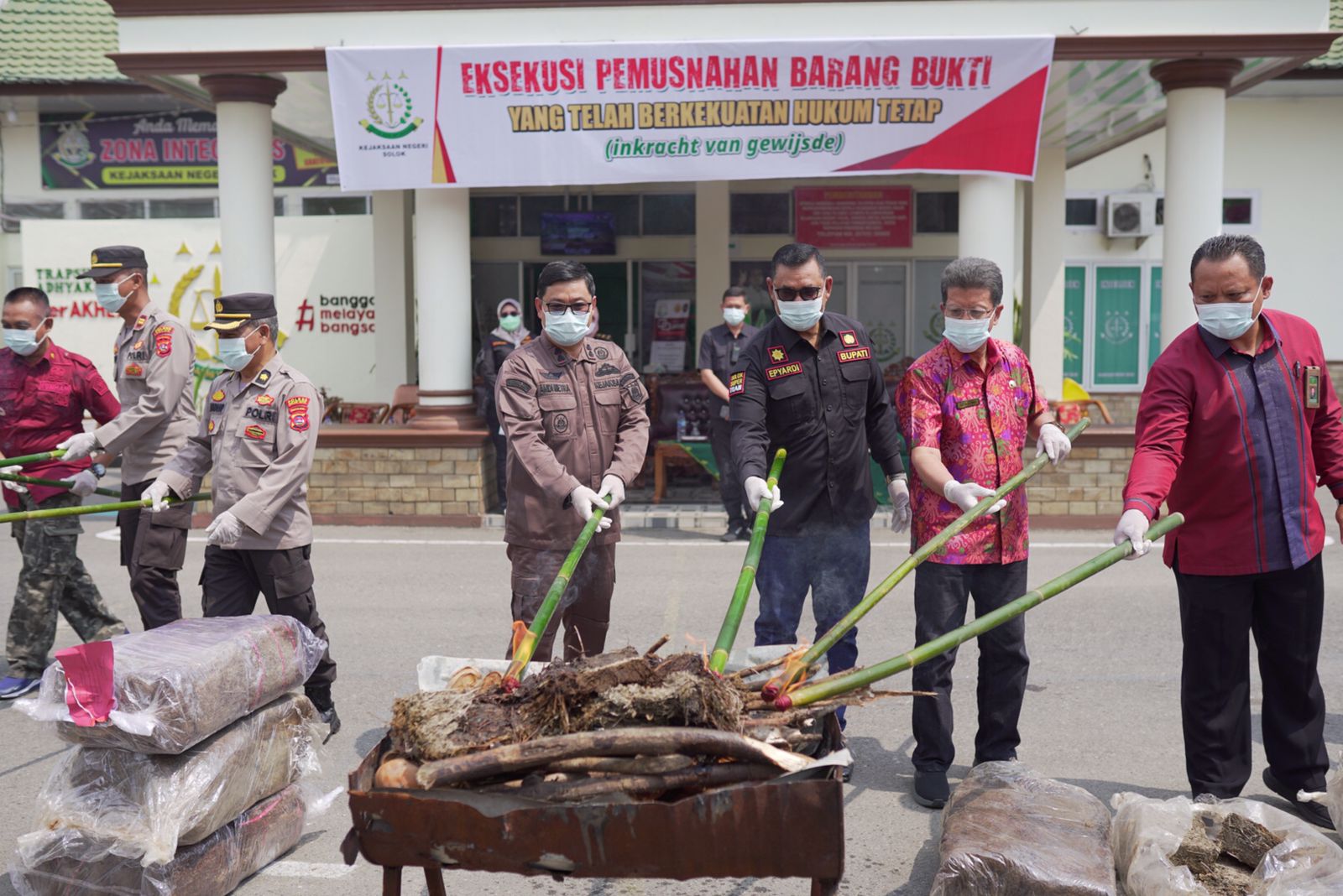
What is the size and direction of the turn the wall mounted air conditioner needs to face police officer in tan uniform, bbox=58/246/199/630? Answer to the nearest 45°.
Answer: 0° — it already faces them

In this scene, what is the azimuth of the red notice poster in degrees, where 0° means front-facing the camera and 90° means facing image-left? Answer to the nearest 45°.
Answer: approximately 0°

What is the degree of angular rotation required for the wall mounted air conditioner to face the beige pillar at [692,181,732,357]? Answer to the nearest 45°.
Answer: approximately 45° to its right

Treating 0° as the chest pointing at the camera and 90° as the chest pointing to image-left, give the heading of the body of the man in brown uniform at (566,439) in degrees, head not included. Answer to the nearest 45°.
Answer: approximately 0°
